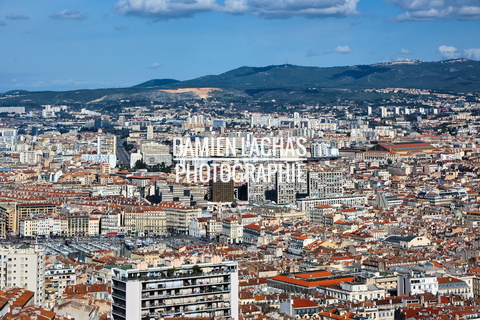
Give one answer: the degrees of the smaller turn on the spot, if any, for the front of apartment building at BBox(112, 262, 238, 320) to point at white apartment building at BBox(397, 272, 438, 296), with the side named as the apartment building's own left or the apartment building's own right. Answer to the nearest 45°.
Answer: approximately 135° to the apartment building's own left

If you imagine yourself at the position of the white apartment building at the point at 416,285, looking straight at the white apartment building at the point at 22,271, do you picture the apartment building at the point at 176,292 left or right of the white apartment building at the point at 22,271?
left

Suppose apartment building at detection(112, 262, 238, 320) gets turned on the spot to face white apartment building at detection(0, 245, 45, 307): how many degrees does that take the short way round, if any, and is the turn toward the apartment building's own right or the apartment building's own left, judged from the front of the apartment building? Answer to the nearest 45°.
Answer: approximately 135° to the apartment building's own right

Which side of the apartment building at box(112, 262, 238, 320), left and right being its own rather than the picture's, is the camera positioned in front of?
front
